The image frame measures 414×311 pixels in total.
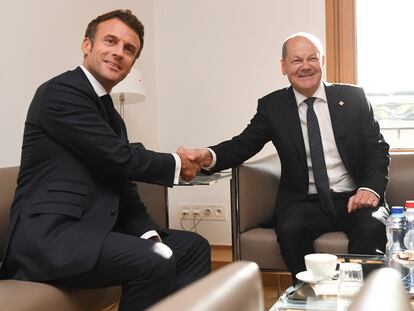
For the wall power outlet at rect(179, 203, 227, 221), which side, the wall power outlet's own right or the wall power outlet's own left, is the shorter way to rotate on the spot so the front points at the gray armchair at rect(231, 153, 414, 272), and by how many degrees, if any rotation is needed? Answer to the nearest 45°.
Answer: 0° — it already faces it

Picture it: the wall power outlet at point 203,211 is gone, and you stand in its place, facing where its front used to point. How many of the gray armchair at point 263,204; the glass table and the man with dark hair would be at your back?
0

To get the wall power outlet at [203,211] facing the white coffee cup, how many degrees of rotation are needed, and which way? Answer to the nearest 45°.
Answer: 0° — it already faces it

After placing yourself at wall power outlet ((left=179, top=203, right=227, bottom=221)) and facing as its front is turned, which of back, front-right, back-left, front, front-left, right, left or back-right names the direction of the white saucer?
front

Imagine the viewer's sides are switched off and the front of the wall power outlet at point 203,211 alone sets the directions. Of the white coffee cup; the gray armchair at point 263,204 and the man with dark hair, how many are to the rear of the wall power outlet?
0

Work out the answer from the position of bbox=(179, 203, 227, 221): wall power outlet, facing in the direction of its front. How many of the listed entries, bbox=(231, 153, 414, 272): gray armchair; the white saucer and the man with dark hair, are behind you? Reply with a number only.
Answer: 0

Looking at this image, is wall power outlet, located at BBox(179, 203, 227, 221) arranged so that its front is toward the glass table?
yes

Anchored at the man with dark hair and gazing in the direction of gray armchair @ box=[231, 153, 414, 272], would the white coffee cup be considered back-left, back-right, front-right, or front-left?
front-right

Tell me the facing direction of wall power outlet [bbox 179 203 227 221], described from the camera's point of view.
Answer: facing the viewer

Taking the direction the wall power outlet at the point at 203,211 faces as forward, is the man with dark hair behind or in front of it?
in front

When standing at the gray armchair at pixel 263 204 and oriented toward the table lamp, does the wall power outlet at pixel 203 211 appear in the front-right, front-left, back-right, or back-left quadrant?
front-right
